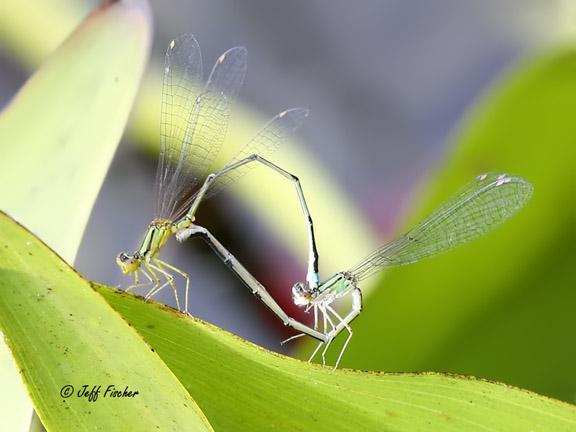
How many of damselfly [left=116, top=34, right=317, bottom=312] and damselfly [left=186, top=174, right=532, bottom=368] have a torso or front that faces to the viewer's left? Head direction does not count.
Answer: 2

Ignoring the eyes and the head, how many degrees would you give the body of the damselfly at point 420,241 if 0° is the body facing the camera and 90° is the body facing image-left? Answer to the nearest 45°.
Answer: approximately 90°

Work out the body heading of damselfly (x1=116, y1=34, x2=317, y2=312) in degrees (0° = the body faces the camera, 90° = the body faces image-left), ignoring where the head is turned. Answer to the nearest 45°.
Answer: approximately 90°
